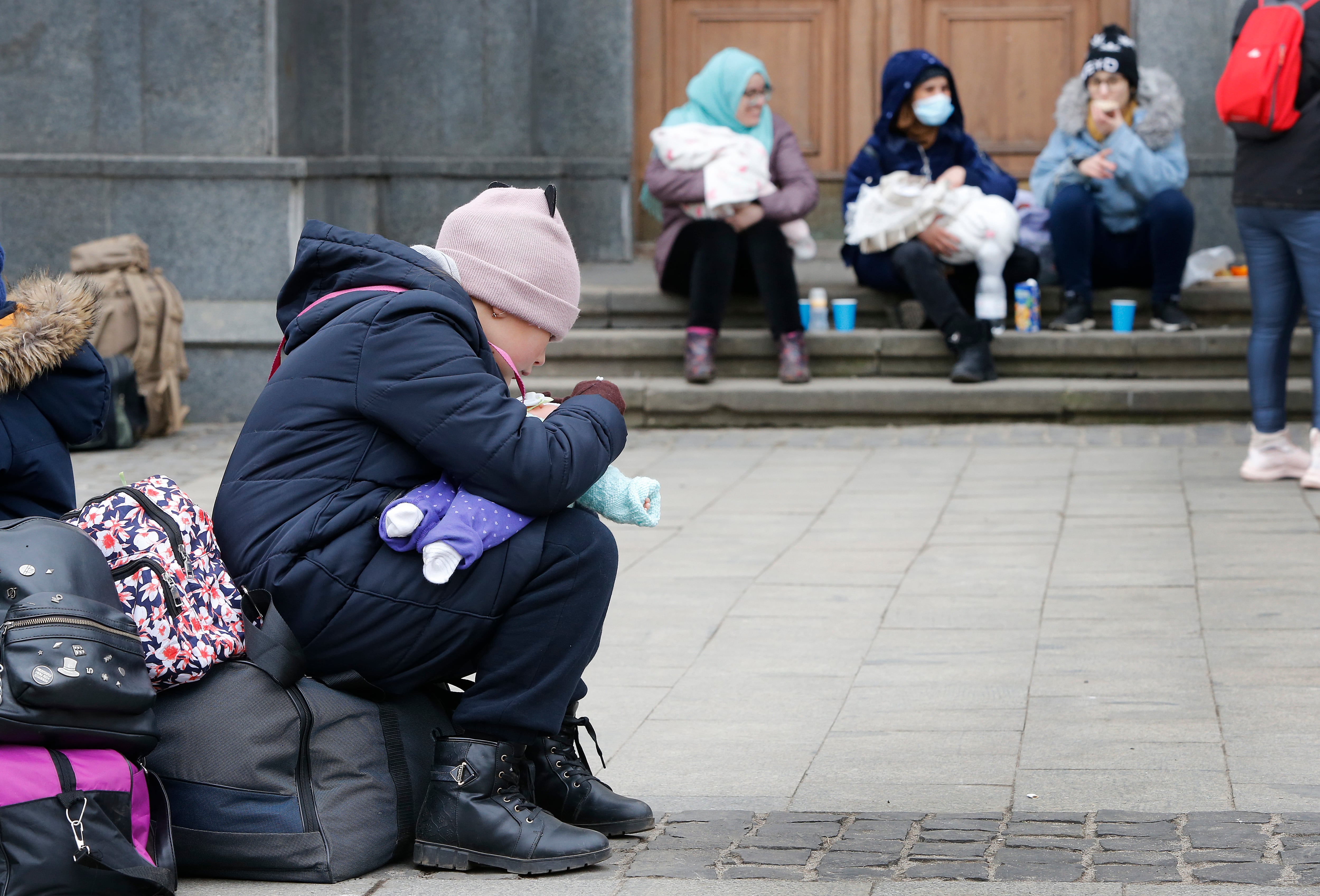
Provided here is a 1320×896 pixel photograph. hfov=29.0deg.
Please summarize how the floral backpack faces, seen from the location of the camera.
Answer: facing the viewer and to the left of the viewer

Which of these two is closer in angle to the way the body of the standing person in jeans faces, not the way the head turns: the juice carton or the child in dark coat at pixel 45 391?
the juice carton

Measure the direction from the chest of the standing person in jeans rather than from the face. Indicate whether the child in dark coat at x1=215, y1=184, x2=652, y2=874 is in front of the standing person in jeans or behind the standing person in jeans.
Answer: behind

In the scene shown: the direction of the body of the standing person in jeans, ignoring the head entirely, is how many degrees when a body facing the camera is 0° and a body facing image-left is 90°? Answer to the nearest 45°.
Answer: approximately 225°

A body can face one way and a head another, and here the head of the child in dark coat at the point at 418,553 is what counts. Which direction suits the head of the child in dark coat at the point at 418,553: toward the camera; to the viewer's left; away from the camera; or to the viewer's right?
to the viewer's right

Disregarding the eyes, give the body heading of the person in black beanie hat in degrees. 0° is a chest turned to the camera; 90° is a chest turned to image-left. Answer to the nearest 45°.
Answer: approximately 0°

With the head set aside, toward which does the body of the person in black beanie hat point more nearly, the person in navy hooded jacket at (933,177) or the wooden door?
the person in navy hooded jacket

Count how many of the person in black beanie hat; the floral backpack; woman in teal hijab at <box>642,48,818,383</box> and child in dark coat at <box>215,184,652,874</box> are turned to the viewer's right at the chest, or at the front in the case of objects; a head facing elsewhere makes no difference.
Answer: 1

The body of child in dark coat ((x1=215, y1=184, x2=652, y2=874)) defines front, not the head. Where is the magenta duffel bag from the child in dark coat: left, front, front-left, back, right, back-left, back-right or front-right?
back-right

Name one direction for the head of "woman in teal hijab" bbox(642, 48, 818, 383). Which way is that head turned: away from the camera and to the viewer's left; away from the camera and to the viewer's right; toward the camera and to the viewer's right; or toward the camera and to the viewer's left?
toward the camera and to the viewer's right

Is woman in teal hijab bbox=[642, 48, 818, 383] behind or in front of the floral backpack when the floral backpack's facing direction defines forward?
behind

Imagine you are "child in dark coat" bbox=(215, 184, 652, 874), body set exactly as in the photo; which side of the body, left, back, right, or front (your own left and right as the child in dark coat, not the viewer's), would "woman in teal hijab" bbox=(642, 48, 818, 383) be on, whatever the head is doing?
left

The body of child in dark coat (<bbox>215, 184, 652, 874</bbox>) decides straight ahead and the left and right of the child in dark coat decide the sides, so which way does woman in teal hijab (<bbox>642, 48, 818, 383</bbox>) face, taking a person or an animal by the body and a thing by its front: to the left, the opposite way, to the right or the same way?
to the right

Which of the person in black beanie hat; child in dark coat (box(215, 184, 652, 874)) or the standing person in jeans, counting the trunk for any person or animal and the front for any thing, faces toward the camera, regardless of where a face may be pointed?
the person in black beanie hat
